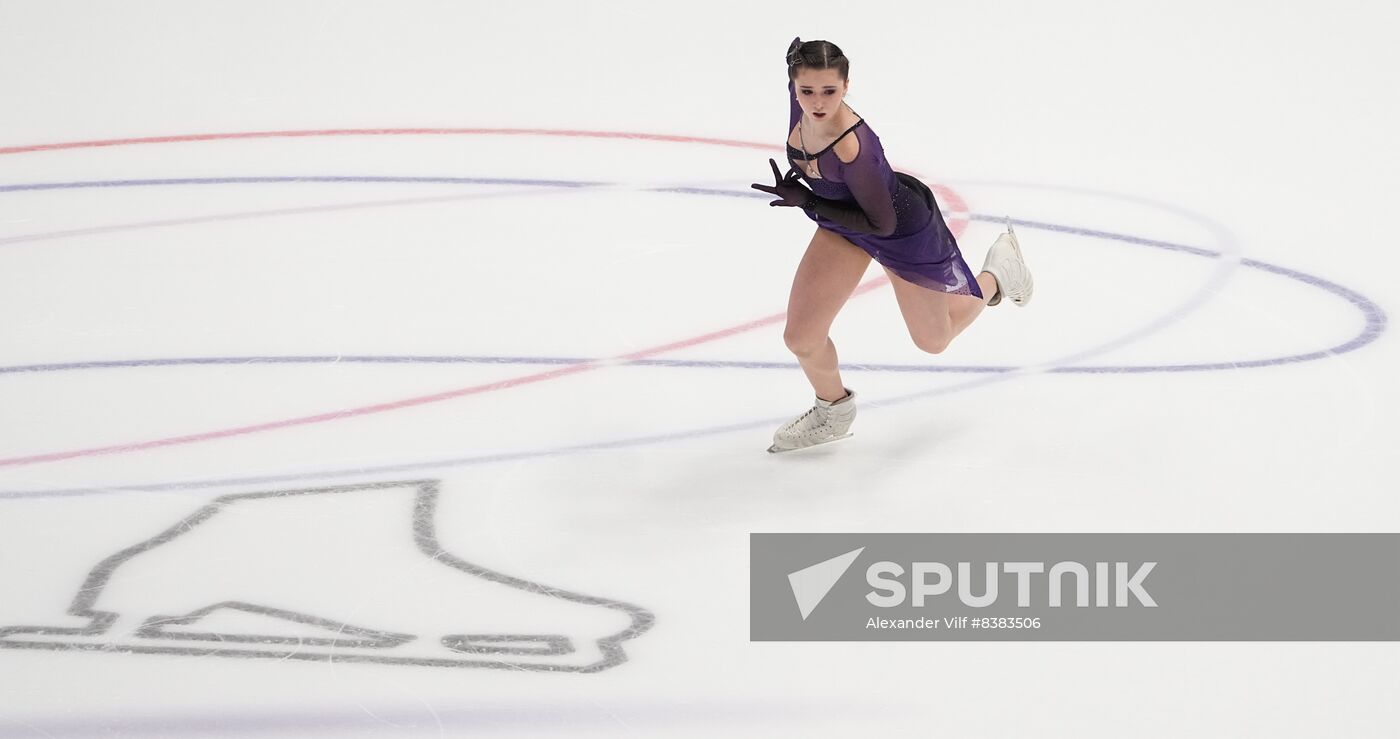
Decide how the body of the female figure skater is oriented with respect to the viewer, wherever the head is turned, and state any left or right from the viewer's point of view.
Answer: facing the viewer and to the left of the viewer
